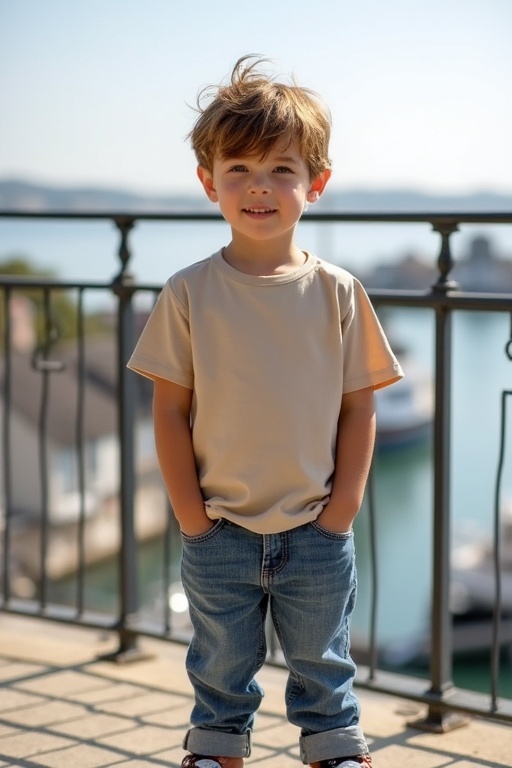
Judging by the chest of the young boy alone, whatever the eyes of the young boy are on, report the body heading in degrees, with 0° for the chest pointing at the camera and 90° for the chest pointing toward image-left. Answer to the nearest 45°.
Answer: approximately 0°

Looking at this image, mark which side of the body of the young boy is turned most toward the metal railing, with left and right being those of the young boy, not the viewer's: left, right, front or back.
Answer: back
